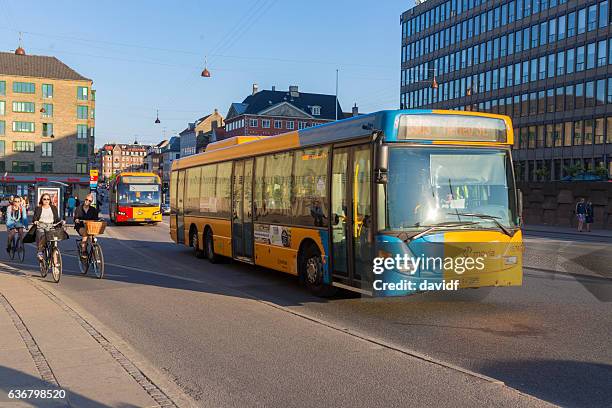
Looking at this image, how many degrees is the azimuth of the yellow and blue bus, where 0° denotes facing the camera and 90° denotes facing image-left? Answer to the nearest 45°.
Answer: approximately 315°

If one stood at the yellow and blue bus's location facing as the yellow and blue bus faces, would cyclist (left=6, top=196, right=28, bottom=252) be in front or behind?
behind

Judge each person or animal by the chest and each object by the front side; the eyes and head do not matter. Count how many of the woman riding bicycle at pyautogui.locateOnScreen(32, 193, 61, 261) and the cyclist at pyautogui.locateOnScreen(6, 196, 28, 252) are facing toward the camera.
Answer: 2

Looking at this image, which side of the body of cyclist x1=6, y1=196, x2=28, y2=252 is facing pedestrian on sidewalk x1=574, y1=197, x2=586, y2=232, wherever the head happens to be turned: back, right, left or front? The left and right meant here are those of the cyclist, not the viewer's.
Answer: left

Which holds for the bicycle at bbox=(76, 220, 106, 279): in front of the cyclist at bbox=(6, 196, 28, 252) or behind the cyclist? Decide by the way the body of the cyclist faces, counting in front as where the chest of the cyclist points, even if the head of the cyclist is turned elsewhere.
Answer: in front

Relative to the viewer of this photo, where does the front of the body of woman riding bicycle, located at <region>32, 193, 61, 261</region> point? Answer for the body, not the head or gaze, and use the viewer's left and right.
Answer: facing the viewer

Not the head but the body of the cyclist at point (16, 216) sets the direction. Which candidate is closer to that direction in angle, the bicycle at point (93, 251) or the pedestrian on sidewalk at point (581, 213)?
the bicycle

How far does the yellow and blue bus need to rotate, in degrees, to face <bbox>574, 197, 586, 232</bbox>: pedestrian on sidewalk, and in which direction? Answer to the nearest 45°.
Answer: approximately 90° to its left

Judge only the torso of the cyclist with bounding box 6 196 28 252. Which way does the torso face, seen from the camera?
toward the camera

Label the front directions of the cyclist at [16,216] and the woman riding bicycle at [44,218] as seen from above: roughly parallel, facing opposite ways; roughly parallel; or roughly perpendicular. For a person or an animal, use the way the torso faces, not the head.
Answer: roughly parallel
